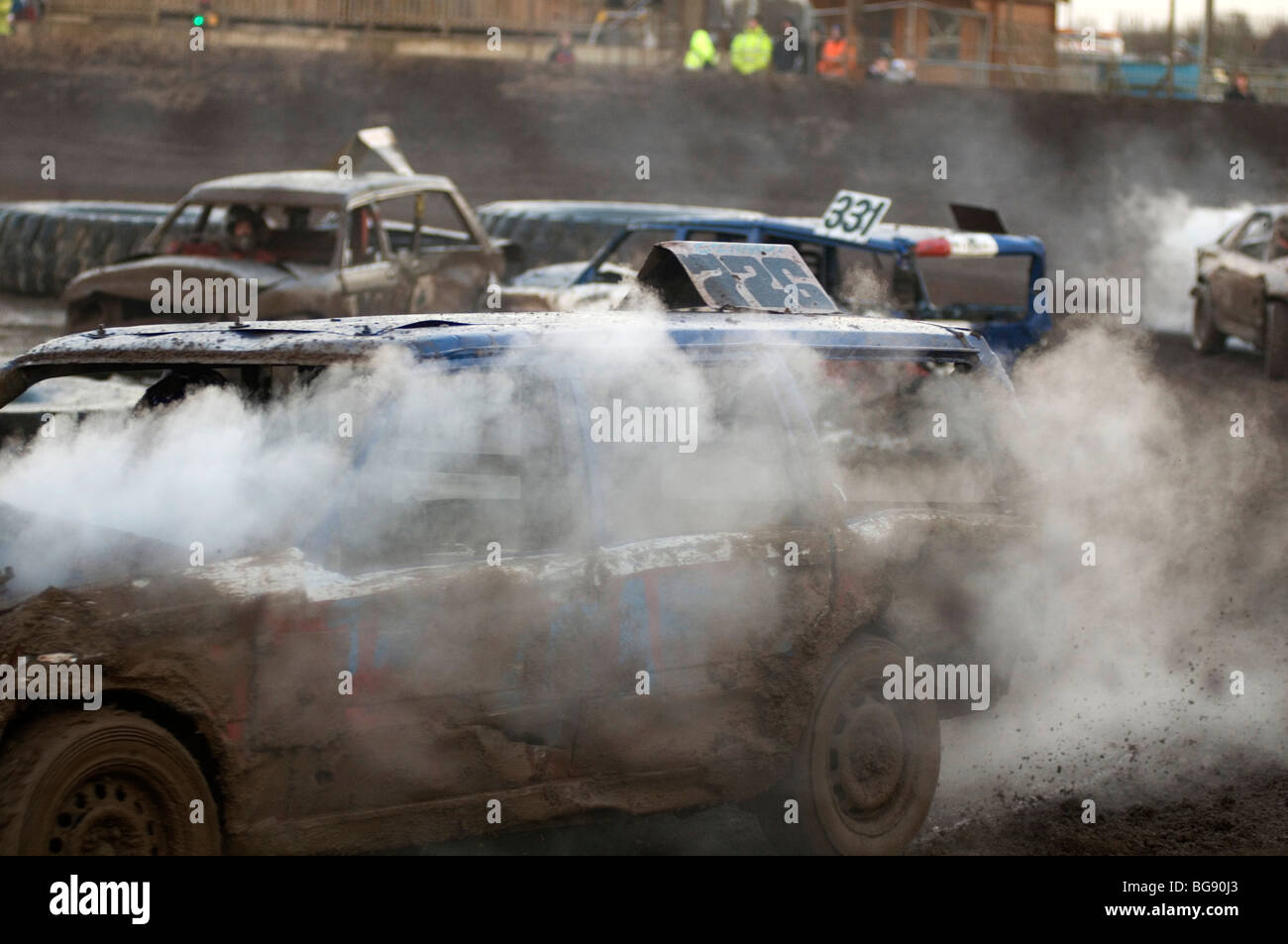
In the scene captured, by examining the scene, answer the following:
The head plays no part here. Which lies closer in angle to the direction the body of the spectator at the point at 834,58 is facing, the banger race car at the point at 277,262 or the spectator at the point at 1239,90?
the banger race car

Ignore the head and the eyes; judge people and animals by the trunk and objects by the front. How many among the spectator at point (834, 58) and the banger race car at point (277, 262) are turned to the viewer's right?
0

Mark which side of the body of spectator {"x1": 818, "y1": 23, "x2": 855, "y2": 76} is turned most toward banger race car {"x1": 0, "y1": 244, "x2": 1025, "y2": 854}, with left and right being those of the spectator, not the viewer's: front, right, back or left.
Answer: front

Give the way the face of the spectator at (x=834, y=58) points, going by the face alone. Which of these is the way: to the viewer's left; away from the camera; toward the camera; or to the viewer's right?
toward the camera

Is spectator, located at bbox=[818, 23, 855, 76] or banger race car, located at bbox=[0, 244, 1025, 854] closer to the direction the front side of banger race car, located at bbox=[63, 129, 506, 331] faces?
the banger race car

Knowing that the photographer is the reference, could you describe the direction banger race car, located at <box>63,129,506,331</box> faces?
facing the viewer and to the left of the viewer

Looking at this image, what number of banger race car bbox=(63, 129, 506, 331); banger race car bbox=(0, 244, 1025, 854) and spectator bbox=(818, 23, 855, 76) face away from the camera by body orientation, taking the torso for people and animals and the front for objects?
0

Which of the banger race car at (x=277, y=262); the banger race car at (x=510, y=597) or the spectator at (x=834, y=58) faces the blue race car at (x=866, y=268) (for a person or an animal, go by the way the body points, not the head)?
the spectator

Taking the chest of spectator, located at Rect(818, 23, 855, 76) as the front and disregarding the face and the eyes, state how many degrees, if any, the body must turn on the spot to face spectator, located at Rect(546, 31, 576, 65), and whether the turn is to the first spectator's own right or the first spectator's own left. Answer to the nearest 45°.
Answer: approximately 90° to the first spectator's own right

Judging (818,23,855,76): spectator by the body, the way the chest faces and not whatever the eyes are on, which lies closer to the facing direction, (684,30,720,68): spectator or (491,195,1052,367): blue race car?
the blue race car

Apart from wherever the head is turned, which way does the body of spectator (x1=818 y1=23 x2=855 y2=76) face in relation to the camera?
toward the camera

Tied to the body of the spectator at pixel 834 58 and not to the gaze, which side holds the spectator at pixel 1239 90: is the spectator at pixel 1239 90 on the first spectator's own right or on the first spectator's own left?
on the first spectator's own left
